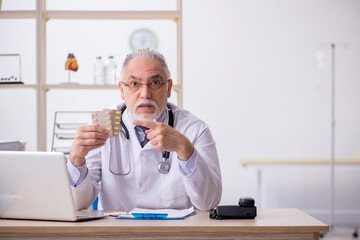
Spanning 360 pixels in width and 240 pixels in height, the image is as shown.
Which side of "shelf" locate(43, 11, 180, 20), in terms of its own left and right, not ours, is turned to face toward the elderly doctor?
front

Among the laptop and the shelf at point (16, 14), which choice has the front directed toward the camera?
the shelf

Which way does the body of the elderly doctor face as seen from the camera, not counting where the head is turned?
toward the camera

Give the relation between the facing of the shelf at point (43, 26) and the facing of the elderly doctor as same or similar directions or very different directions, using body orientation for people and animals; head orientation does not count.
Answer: same or similar directions

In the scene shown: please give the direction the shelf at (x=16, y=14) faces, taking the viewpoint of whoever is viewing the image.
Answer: facing the viewer

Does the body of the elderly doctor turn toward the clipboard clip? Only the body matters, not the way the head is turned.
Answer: yes

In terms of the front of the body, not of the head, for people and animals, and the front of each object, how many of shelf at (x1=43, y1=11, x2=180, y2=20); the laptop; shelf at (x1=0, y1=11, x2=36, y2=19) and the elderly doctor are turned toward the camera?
3

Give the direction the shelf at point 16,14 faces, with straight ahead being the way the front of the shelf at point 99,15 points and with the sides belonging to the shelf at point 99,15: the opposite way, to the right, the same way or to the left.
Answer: the same way

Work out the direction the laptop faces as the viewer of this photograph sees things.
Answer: facing away from the viewer and to the right of the viewer

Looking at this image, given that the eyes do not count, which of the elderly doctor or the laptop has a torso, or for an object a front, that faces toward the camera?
the elderly doctor

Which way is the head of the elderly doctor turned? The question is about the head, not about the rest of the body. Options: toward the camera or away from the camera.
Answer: toward the camera

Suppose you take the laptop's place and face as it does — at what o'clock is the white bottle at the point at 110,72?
The white bottle is roughly at 11 o'clock from the laptop.

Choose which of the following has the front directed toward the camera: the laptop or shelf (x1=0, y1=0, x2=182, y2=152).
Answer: the shelf

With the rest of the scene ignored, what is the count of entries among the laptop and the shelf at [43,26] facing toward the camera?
1
